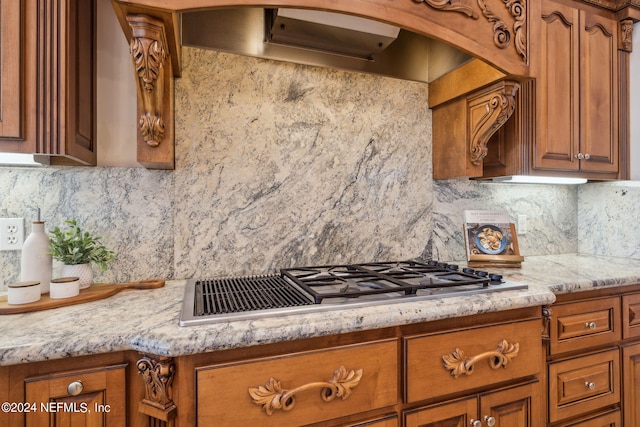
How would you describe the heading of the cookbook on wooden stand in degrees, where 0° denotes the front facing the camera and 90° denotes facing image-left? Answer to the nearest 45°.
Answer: approximately 0°

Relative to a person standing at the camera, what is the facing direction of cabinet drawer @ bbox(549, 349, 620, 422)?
facing the viewer and to the right of the viewer

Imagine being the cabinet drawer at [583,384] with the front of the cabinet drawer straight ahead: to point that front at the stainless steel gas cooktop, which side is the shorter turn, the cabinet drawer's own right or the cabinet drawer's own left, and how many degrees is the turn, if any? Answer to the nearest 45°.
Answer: approximately 90° to the cabinet drawer's own right

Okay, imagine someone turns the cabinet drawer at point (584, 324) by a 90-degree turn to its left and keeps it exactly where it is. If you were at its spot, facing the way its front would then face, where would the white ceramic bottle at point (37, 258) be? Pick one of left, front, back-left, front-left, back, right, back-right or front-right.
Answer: back

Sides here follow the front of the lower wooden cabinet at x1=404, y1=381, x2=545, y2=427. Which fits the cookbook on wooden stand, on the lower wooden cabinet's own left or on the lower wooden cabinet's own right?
on the lower wooden cabinet's own left

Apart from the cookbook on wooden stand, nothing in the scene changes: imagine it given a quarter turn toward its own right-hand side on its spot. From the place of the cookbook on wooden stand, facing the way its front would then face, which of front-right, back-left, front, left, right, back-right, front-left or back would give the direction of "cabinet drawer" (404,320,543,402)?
left

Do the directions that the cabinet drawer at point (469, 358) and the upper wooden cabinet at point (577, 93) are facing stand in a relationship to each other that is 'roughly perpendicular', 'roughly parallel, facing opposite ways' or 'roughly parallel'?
roughly parallel

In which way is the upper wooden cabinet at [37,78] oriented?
toward the camera

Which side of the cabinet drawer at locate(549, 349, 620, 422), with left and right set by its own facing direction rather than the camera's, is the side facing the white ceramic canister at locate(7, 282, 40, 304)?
right
